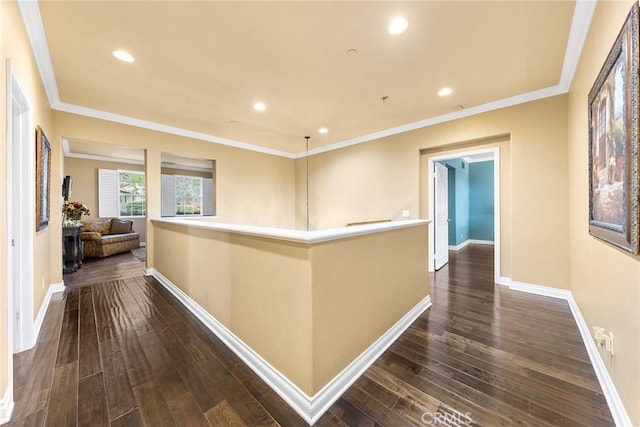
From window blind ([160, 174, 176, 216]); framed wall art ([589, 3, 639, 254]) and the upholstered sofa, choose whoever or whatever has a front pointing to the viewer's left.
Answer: the framed wall art

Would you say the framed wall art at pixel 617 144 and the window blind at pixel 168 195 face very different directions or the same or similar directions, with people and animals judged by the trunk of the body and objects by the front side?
very different directions

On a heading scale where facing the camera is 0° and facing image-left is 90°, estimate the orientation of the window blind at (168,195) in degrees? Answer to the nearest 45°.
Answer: approximately 0°

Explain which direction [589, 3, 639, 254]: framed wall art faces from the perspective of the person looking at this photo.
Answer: facing to the left of the viewer

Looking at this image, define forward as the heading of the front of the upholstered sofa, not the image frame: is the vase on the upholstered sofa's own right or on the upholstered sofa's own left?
on the upholstered sofa's own right

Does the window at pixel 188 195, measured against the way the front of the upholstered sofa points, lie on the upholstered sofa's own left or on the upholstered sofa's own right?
on the upholstered sofa's own left

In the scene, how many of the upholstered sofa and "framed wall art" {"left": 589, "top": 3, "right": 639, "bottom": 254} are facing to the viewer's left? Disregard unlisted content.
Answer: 1
